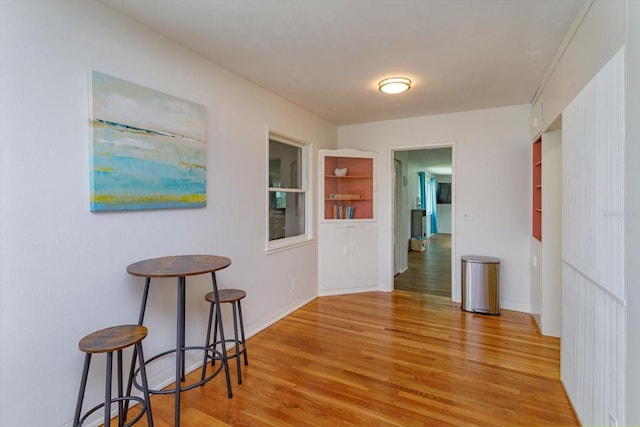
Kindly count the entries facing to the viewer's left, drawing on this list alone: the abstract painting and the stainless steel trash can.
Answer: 0

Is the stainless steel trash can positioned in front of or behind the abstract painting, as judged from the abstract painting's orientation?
in front

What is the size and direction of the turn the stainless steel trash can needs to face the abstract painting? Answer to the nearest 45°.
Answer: approximately 45° to its right

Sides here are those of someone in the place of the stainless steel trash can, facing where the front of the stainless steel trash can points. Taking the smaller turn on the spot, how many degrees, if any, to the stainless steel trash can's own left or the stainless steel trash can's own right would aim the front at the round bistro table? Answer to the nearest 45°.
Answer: approximately 45° to the stainless steel trash can's own right

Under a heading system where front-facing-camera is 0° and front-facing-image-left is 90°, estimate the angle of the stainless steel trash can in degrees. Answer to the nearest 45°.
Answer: approximately 0°

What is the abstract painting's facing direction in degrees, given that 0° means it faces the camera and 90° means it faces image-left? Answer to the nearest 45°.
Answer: approximately 315°

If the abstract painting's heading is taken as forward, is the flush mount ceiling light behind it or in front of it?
in front

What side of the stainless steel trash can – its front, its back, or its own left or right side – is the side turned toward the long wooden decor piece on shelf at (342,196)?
right

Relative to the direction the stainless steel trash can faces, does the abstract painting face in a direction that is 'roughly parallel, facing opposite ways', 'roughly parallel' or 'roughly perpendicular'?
roughly perpendicular
